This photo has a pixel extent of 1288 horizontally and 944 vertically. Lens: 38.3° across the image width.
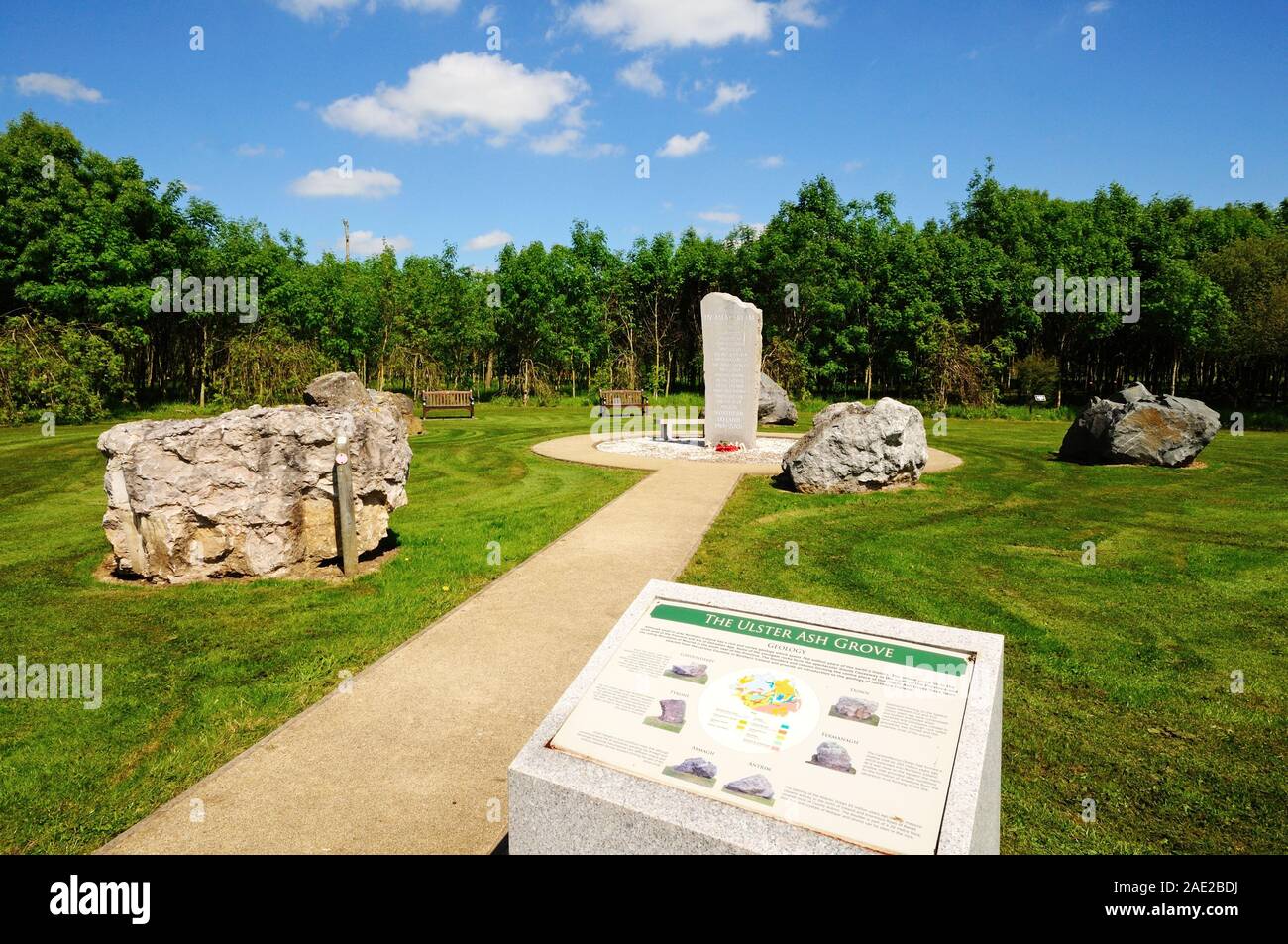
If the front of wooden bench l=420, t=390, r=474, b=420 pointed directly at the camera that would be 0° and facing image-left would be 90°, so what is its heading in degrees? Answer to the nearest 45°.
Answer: approximately 0°

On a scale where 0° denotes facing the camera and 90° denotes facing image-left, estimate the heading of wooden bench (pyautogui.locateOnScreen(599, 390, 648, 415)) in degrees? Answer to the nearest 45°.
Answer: approximately 0°

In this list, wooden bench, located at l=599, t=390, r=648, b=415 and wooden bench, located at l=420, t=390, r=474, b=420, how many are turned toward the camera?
2
